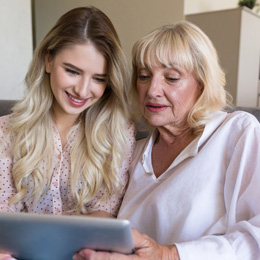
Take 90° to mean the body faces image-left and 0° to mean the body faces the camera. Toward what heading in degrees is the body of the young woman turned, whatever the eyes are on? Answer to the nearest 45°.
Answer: approximately 0°

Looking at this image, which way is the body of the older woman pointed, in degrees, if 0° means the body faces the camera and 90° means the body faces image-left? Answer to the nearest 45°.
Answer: approximately 45°

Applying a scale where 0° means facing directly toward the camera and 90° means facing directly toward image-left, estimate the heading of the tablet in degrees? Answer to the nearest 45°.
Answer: approximately 180°
